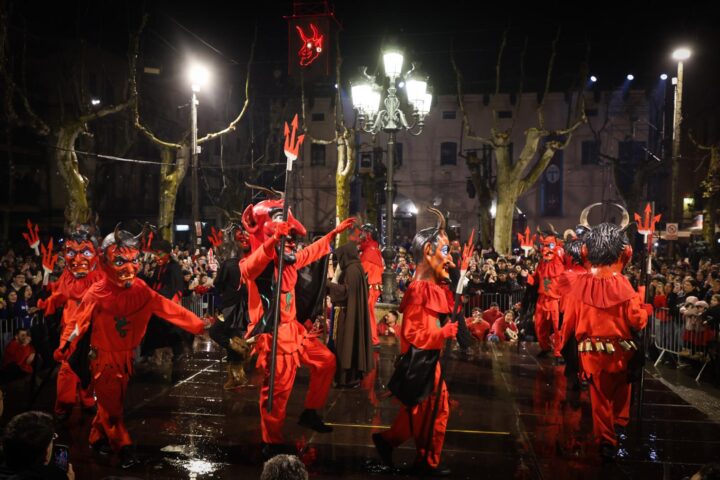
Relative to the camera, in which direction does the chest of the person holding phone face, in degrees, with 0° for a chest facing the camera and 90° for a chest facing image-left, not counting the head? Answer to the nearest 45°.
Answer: approximately 225°
